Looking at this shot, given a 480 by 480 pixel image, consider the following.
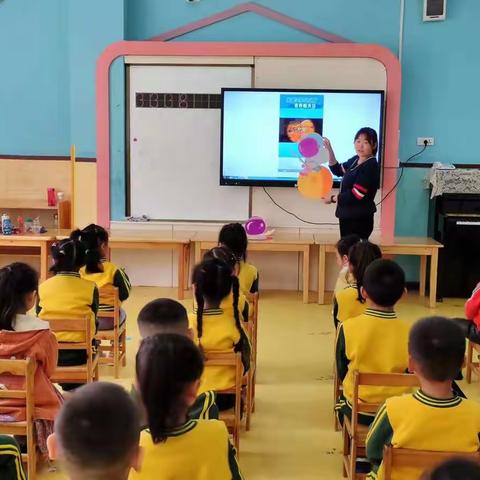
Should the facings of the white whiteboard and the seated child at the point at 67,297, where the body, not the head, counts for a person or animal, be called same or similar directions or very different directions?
very different directions

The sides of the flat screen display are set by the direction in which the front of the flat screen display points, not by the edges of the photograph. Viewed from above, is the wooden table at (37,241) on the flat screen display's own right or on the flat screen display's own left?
on the flat screen display's own right

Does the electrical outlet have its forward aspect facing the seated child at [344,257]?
yes

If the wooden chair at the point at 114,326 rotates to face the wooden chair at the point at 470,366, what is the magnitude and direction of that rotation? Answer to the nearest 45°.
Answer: approximately 45° to its right

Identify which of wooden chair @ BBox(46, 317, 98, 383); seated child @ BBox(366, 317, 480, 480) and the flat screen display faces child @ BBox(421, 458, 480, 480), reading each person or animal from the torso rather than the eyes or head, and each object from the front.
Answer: the flat screen display

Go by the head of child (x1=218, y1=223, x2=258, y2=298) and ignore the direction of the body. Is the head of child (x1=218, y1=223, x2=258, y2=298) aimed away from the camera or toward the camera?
away from the camera

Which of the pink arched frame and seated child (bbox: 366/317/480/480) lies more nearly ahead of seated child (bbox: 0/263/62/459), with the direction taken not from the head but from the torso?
the pink arched frame

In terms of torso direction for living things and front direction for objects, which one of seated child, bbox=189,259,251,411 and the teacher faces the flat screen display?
the seated child

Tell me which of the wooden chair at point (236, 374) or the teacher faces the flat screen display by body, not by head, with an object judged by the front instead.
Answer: the wooden chair

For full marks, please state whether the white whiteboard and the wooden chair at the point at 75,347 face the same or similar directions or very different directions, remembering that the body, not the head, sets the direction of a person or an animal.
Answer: very different directions

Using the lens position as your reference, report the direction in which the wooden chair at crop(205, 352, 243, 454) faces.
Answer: facing away from the viewer

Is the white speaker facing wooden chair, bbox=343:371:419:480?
yes

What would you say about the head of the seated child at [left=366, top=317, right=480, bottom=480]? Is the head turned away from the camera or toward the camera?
away from the camera

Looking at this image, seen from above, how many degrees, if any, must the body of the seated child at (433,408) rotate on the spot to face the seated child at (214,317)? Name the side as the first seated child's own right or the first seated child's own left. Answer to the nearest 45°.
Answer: approximately 45° to the first seated child's own left

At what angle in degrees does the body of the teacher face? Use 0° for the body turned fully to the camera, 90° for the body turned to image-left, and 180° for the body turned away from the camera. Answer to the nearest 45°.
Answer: approximately 45°

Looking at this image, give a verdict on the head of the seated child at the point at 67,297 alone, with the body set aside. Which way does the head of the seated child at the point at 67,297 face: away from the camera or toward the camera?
away from the camera

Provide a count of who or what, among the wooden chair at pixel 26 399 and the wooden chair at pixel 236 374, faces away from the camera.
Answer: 2

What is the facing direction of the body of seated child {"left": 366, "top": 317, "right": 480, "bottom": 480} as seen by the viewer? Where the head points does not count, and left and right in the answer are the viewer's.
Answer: facing away from the viewer

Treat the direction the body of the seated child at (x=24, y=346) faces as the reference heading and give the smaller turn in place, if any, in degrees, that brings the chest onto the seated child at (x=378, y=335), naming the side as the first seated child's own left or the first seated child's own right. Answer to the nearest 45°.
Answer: approximately 45° to the first seated child's own right
